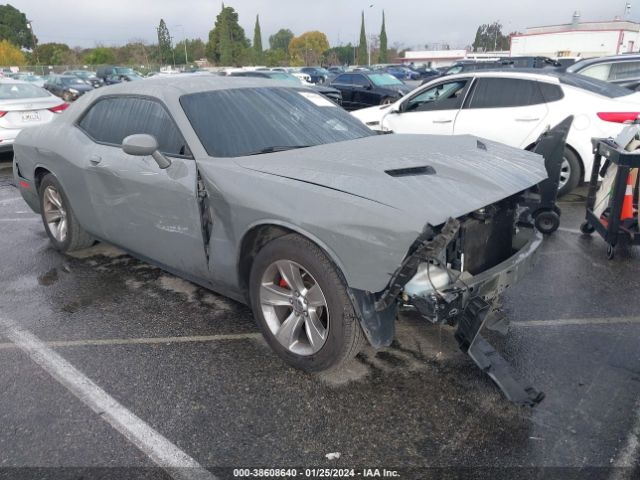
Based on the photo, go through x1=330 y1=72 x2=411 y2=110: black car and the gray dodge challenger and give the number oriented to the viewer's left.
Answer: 0

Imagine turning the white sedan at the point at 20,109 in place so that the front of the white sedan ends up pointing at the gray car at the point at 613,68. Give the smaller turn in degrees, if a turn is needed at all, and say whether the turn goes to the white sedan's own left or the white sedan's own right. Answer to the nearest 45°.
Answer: approximately 135° to the white sedan's own right

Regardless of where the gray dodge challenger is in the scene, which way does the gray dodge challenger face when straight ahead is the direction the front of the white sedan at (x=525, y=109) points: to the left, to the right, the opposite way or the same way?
the opposite way

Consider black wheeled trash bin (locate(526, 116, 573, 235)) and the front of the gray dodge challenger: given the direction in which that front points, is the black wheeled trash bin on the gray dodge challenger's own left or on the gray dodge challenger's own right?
on the gray dodge challenger's own left

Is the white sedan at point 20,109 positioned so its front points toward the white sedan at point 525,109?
no

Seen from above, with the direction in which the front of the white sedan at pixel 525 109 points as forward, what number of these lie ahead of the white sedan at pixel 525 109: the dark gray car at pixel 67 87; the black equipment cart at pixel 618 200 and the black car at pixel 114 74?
2

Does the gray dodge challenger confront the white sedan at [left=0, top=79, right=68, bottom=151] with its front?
no

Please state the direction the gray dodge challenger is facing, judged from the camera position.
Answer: facing the viewer and to the right of the viewer

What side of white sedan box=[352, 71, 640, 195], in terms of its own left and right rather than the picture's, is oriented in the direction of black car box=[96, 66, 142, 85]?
front

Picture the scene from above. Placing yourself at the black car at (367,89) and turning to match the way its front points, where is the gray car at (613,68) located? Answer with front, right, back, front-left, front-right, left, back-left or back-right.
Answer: front

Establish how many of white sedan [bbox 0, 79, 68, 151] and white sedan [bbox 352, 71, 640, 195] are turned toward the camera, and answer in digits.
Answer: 0

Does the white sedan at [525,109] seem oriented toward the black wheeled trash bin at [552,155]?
no
